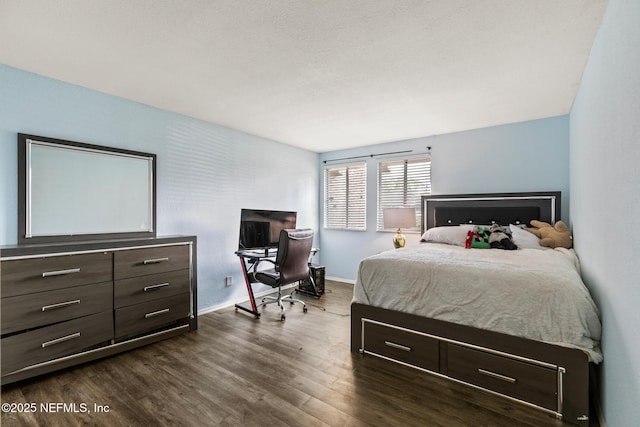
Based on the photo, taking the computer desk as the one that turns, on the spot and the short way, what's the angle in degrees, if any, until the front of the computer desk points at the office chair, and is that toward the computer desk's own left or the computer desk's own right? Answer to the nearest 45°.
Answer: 0° — it already faces it

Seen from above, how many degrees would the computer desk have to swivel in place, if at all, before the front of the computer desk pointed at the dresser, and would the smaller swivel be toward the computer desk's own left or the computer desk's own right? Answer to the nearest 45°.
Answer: approximately 90° to the computer desk's own right

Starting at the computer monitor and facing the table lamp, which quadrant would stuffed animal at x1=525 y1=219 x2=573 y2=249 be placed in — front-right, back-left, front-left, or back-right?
front-right

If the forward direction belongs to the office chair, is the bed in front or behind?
behind

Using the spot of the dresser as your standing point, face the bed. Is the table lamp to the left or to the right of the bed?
left

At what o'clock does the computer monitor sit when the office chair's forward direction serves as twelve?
The computer monitor is roughly at 12 o'clock from the office chair.

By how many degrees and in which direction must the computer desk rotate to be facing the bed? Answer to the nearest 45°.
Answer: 0° — it already faces it

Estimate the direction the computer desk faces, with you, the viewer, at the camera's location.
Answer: facing the viewer and to the right of the viewer

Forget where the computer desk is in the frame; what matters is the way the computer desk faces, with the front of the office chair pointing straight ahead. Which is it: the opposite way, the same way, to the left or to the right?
the opposite way

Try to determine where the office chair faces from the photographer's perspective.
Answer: facing away from the viewer and to the left of the viewer
